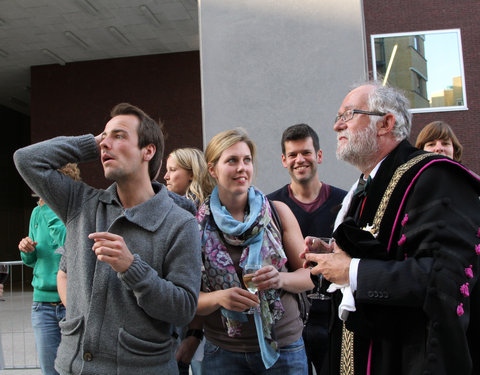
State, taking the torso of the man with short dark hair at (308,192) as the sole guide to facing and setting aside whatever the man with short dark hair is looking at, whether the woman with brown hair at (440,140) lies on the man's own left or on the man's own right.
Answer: on the man's own left

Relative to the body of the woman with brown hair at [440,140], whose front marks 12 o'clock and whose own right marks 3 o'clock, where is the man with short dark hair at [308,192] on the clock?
The man with short dark hair is roughly at 2 o'clock from the woman with brown hair.

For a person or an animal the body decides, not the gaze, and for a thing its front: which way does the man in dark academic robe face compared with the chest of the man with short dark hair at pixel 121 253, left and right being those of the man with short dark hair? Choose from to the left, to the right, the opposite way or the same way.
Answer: to the right

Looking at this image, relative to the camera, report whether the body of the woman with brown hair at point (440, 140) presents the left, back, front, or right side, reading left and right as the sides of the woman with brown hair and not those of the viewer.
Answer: front

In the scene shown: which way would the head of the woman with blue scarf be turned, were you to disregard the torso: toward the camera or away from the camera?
toward the camera

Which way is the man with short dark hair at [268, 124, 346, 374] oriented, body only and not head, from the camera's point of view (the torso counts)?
toward the camera

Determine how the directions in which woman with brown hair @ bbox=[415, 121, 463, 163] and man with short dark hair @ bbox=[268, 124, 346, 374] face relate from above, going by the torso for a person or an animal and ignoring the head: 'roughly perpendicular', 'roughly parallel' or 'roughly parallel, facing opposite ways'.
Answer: roughly parallel

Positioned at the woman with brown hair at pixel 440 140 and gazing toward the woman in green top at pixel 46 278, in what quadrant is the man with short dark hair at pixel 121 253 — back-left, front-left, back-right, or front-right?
front-left

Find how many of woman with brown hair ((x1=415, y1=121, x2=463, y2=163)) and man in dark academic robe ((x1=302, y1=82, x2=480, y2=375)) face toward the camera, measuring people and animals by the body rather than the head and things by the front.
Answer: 1

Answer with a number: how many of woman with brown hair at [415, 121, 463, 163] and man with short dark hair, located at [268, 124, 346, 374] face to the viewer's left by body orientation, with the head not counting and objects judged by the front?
0

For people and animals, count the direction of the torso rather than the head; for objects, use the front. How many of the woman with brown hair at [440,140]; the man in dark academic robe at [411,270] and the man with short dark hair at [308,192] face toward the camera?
2

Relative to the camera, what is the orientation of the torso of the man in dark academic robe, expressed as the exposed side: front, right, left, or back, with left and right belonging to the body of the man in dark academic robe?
left

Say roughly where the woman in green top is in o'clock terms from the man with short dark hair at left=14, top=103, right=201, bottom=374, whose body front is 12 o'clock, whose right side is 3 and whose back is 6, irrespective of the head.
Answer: The woman in green top is roughly at 4 o'clock from the man with short dark hair.

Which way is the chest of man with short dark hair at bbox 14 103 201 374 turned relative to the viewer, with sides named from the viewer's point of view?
facing the viewer and to the left of the viewer

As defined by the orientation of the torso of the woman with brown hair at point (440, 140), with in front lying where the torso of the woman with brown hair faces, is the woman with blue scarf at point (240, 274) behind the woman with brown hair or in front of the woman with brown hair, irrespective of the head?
in front

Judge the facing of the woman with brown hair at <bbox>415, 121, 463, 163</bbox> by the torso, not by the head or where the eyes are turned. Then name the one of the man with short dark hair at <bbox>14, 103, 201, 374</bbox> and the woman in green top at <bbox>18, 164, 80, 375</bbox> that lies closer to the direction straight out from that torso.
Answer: the man with short dark hair

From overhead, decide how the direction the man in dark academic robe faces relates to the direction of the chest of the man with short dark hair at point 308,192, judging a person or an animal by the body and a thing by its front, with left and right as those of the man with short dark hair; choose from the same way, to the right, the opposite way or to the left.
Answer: to the right

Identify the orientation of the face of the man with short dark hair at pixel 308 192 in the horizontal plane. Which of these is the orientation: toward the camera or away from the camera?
toward the camera

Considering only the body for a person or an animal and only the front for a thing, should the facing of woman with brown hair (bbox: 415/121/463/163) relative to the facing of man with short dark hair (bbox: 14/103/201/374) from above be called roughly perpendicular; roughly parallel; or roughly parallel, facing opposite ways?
roughly parallel
